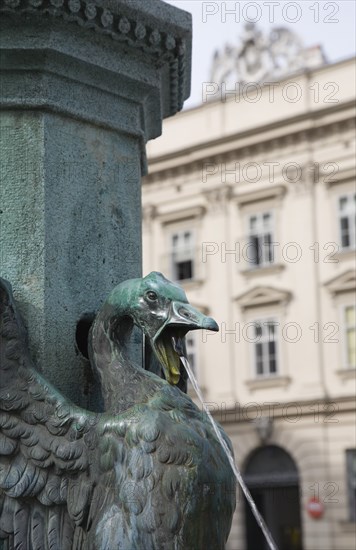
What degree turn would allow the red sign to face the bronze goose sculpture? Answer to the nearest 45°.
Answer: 0° — it already faces it

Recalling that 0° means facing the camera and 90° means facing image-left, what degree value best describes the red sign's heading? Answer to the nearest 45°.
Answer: approximately 0°

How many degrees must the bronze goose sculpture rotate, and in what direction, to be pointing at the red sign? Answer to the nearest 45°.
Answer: approximately 135° to its left

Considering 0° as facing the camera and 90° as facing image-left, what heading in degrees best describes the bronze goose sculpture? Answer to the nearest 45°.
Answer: approximately 315°

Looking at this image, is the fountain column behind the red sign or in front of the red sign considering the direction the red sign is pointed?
in front
